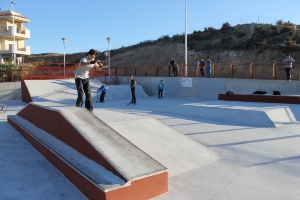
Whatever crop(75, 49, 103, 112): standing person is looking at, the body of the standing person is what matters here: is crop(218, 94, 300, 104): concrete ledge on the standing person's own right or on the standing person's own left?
on the standing person's own left

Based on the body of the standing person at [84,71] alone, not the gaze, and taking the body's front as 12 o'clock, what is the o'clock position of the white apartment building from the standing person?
The white apartment building is roughly at 7 o'clock from the standing person.

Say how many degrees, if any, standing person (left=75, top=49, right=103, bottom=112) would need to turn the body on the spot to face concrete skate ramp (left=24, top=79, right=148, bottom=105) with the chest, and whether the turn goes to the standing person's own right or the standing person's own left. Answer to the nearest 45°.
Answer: approximately 135° to the standing person's own left

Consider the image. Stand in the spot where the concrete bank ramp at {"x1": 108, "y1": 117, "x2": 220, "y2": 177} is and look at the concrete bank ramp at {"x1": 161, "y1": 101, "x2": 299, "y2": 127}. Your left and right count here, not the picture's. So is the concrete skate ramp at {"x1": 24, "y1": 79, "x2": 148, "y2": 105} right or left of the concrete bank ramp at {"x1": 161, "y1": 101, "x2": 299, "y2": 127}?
left

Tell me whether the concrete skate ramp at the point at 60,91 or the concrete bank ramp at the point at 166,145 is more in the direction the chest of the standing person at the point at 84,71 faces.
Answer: the concrete bank ramp

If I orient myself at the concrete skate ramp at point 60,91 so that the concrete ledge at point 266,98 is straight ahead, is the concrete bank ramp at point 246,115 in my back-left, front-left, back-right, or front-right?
front-right

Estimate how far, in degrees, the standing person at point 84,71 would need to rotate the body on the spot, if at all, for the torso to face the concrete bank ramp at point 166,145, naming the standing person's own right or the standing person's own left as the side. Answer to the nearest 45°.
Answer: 0° — they already face it

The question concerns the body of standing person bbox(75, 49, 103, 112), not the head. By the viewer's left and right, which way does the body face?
facing the viewer and to the right of the viewer

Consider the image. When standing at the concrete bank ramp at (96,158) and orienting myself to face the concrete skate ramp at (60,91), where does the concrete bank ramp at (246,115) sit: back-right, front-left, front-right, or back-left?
front-right
